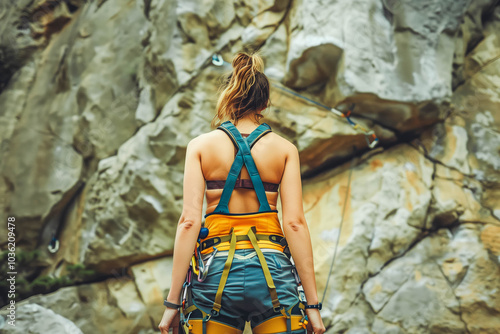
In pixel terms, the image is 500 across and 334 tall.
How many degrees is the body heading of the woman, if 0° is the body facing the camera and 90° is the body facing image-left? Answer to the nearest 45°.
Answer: approximately 180°

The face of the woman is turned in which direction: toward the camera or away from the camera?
away from the camera
